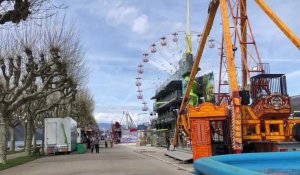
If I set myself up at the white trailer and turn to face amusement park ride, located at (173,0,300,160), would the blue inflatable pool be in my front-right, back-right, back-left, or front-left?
front-right

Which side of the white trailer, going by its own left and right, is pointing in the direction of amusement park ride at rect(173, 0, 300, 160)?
right

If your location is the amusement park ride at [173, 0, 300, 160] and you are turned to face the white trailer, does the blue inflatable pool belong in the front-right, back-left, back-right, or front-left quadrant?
back-left

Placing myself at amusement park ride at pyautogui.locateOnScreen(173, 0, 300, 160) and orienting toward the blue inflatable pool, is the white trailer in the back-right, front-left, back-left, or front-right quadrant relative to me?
back-right

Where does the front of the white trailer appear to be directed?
away from the camera

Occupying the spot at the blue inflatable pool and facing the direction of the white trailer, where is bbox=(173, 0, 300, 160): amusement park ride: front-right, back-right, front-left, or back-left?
front-right

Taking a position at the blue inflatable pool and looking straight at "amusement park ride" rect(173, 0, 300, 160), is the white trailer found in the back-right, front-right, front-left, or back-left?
front-left

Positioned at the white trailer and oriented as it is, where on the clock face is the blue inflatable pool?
The blue inflatable pool is roughly at 6 o'clock from the white trailer.
